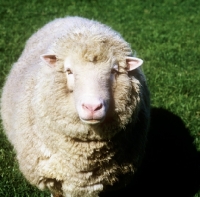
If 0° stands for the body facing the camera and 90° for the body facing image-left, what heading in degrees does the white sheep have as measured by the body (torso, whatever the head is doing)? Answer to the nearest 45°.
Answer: approximately 0°
